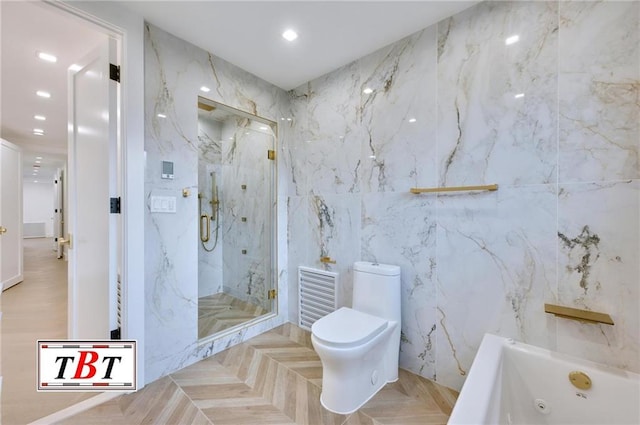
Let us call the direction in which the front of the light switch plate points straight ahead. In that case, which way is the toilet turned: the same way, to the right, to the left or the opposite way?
to the right

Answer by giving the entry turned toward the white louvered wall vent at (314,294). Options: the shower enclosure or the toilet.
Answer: the shower enclosure

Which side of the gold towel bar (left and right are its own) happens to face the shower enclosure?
right

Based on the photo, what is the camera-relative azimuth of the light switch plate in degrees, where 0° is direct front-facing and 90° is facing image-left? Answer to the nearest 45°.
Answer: approximately 0°

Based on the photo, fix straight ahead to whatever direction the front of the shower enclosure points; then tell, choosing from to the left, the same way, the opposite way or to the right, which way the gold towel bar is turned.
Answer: to the right

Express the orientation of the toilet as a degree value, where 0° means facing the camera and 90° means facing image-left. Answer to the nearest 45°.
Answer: approximately 45°

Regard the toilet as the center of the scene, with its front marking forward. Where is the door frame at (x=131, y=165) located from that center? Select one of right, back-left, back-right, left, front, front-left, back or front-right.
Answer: front-right

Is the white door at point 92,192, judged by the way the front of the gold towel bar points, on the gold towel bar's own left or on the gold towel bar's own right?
on the gold towel bar's own right

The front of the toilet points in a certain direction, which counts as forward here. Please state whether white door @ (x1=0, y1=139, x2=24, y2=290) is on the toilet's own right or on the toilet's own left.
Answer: on the toilet's own right

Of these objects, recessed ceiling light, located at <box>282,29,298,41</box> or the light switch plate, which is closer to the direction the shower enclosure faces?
the recessed ceiling light

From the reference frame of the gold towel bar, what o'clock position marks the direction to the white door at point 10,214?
The white door is roughly at 3 o'clock from the gold towel bar.
